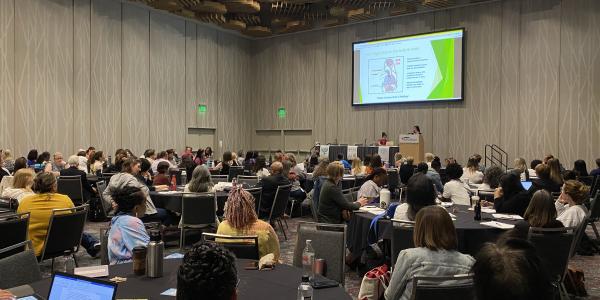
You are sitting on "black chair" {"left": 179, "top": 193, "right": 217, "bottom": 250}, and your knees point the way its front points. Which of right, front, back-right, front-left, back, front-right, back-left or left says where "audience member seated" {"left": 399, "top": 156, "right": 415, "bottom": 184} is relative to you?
front-right

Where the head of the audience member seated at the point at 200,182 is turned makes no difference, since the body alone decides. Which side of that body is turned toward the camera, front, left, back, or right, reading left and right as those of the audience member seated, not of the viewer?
back

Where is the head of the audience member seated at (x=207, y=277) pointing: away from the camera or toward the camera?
away from the camera

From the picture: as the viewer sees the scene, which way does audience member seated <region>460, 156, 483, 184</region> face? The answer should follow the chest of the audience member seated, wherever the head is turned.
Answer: away from the camera

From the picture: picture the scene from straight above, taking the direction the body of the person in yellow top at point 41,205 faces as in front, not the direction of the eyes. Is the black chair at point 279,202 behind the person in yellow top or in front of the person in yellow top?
in front

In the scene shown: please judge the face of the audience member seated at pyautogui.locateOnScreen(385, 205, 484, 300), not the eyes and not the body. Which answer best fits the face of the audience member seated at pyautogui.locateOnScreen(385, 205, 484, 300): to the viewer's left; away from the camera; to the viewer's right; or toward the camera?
away from the camera

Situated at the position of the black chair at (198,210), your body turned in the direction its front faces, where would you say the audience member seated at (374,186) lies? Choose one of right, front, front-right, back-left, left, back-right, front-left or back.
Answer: right

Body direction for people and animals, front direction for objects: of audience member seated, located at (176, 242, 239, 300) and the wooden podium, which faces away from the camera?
the audience member seated

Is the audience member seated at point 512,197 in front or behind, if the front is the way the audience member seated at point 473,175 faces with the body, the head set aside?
behind

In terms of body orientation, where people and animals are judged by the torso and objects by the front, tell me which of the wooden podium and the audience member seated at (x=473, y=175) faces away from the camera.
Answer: the audience member seated

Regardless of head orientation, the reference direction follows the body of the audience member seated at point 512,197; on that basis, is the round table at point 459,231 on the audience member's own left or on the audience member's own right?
on the audience member's own left

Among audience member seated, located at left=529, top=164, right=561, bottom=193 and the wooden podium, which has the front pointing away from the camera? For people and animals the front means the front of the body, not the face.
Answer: the audience member seated

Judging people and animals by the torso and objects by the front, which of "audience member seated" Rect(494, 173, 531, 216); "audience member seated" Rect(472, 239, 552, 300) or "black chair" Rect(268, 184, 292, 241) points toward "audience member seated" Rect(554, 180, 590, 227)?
"audience member seated" Rect(472, 239, 552, 300)

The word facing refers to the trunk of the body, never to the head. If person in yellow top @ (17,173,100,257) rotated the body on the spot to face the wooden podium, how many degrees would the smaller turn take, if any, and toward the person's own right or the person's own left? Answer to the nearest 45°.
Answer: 0° — they already face it

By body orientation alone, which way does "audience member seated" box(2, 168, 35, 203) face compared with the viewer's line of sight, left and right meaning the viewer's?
facing away from the viewer and to the right of the viewer

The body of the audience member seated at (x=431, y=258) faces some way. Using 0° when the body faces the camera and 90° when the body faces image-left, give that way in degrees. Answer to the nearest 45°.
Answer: approximately 180°

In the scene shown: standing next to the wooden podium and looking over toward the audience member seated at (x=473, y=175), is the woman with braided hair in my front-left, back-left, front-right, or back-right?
front-right

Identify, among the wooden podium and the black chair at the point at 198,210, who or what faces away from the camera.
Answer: the black chair

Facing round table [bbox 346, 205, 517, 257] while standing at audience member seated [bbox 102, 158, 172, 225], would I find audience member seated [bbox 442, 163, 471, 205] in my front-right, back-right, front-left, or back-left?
front-left
